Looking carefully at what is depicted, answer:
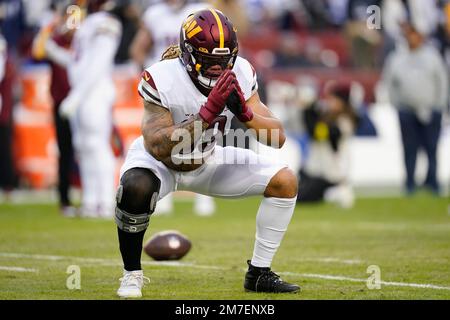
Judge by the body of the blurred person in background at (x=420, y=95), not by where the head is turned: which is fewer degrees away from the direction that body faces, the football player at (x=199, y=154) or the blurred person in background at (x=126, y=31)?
the football player

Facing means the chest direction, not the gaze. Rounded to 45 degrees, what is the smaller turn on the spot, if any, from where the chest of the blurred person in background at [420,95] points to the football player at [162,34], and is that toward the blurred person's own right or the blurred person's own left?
approximately 45° to the blurred person's own right

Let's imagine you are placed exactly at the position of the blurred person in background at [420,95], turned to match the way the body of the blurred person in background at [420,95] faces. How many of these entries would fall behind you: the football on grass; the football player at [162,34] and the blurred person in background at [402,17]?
1

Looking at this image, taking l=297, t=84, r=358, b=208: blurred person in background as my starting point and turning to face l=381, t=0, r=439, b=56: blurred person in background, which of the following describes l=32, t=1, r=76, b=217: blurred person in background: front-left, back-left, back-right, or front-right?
back-left

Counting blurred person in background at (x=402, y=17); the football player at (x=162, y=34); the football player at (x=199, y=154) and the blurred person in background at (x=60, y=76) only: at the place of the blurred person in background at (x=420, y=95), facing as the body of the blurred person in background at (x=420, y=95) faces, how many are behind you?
1

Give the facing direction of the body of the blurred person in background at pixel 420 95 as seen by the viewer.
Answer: toward the camera

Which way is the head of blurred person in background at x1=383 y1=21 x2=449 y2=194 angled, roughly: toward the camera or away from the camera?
toward the camera
